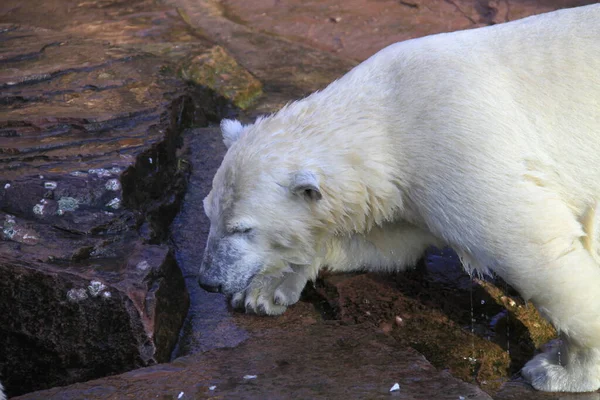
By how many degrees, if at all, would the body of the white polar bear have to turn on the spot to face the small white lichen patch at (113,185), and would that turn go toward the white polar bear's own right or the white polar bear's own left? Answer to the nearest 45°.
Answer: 0° — it already faces it

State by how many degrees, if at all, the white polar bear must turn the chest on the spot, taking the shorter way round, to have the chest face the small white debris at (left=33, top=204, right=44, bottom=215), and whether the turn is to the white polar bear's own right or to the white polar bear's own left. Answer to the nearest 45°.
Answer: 0° — it already faces it

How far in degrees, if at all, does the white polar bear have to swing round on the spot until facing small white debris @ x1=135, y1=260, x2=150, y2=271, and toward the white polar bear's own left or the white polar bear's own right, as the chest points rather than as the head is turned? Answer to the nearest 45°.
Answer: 0° — it already faces it

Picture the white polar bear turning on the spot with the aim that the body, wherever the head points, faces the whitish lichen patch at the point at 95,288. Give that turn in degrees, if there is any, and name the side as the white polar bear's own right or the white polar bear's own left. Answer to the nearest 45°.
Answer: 0° — it already faces it

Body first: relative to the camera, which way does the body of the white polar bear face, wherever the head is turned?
to the viewer's left

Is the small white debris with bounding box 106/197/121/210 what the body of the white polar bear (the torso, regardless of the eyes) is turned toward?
yes

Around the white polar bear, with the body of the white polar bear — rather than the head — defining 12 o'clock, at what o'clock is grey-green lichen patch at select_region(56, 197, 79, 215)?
The grey-green lichen patch is roughly at 12 o'clock from the white polar bear.
